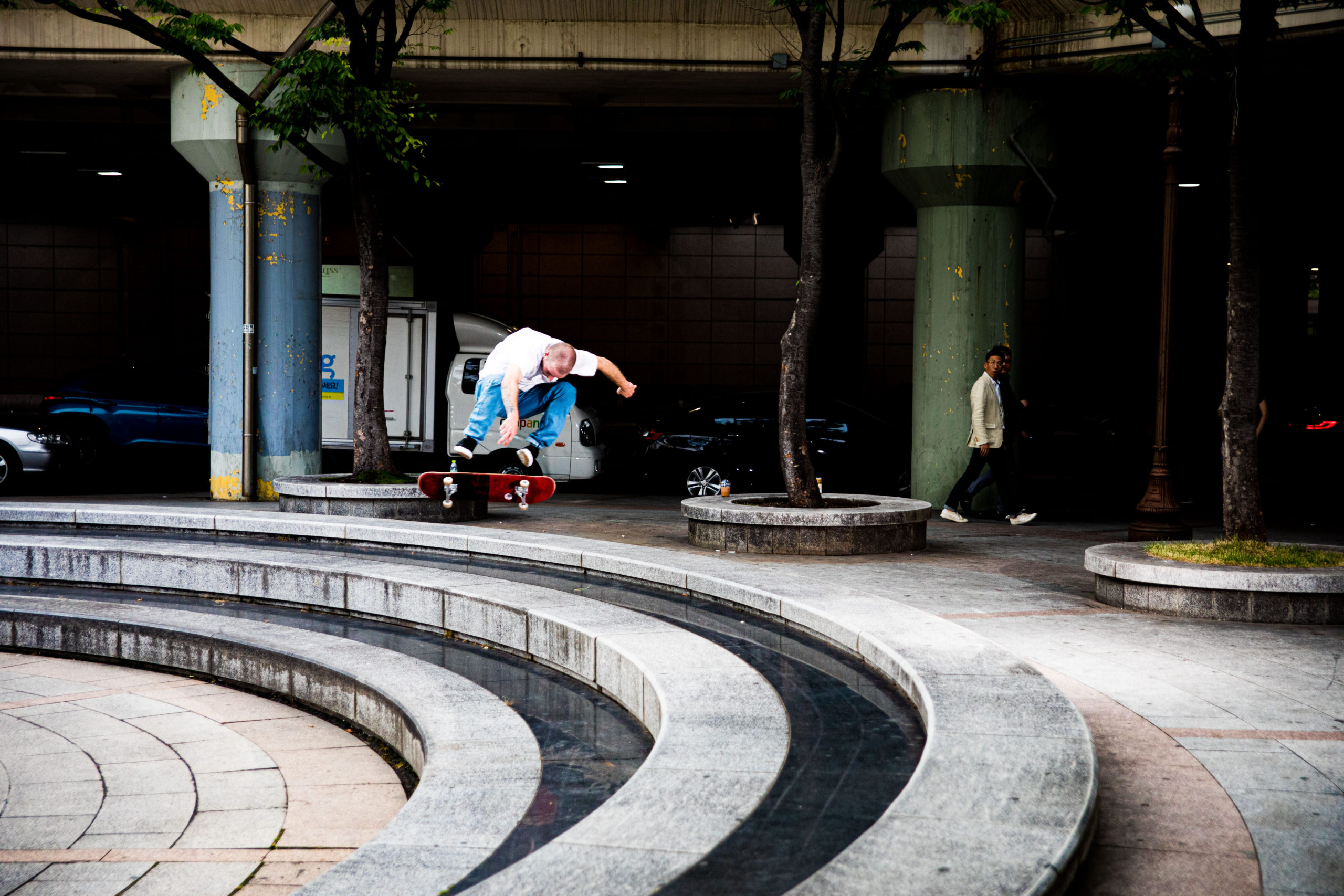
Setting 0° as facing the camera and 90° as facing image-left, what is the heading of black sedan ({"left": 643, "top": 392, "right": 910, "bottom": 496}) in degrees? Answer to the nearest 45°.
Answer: approximately 270°

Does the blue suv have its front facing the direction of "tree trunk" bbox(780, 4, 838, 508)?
no

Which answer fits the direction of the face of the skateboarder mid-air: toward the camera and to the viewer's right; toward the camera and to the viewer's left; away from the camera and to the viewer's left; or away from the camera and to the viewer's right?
toward the camera and to the viewer's right

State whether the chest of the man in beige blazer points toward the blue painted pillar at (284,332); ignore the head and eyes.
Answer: no

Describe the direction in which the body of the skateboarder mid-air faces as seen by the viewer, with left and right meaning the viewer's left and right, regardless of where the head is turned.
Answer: facing the viewer and to the right of the viewer

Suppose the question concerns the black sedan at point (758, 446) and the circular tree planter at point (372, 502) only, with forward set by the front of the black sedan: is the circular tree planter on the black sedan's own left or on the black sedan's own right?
on the black sedan's own right

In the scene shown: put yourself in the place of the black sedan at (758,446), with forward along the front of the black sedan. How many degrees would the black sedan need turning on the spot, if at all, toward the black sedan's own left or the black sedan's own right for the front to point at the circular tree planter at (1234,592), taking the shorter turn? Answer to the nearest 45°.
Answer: approximately 90° to the black sedan's own right

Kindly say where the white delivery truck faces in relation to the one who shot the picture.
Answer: facing to the right of the viewer

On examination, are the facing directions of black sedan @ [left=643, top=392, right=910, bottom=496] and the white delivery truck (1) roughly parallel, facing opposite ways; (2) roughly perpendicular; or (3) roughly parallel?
roughly parallel
